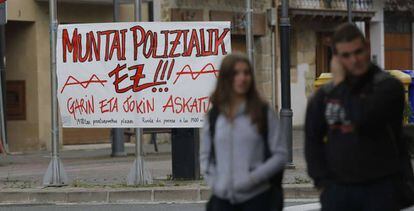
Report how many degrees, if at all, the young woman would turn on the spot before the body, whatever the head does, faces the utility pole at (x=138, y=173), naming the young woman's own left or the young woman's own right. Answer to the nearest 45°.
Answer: approximately 180°

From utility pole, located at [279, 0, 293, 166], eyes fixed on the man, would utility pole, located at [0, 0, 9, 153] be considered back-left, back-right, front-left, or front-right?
back-right

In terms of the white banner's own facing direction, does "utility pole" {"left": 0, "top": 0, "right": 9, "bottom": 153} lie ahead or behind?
behind

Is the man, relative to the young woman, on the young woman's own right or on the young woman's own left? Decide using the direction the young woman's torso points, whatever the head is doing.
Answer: on the young woman's own left

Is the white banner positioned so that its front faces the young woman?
yes
